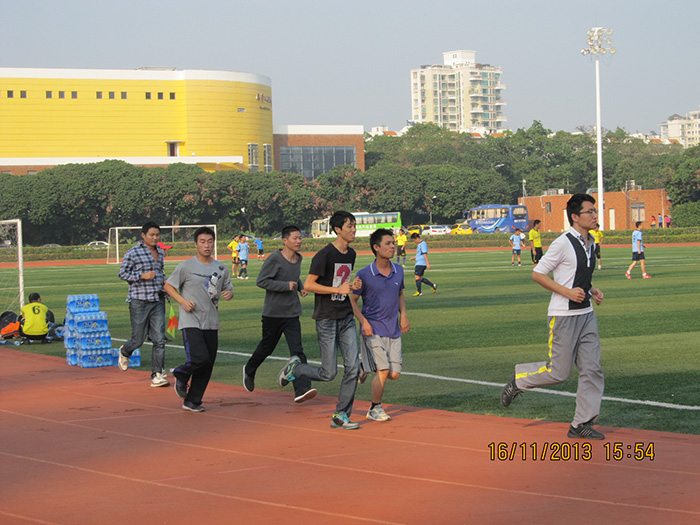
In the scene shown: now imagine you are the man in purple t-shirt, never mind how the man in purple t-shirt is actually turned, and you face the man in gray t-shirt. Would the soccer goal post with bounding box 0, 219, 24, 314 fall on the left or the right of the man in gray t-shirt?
right

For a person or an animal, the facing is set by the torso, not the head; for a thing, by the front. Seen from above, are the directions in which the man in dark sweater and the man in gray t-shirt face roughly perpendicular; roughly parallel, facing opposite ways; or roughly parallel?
roughly parallel

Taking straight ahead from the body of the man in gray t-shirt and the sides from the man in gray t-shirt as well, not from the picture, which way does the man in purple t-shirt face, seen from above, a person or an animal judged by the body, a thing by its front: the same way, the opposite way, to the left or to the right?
the same way

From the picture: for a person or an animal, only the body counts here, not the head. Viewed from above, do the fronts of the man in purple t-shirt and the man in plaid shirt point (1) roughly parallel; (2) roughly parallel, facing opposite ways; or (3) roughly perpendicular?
roughly parallel

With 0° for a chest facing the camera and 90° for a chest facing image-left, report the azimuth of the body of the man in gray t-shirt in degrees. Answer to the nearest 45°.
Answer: approximately 315°

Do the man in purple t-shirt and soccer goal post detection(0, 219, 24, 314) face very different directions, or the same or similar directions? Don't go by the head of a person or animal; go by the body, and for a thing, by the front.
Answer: very different directions
